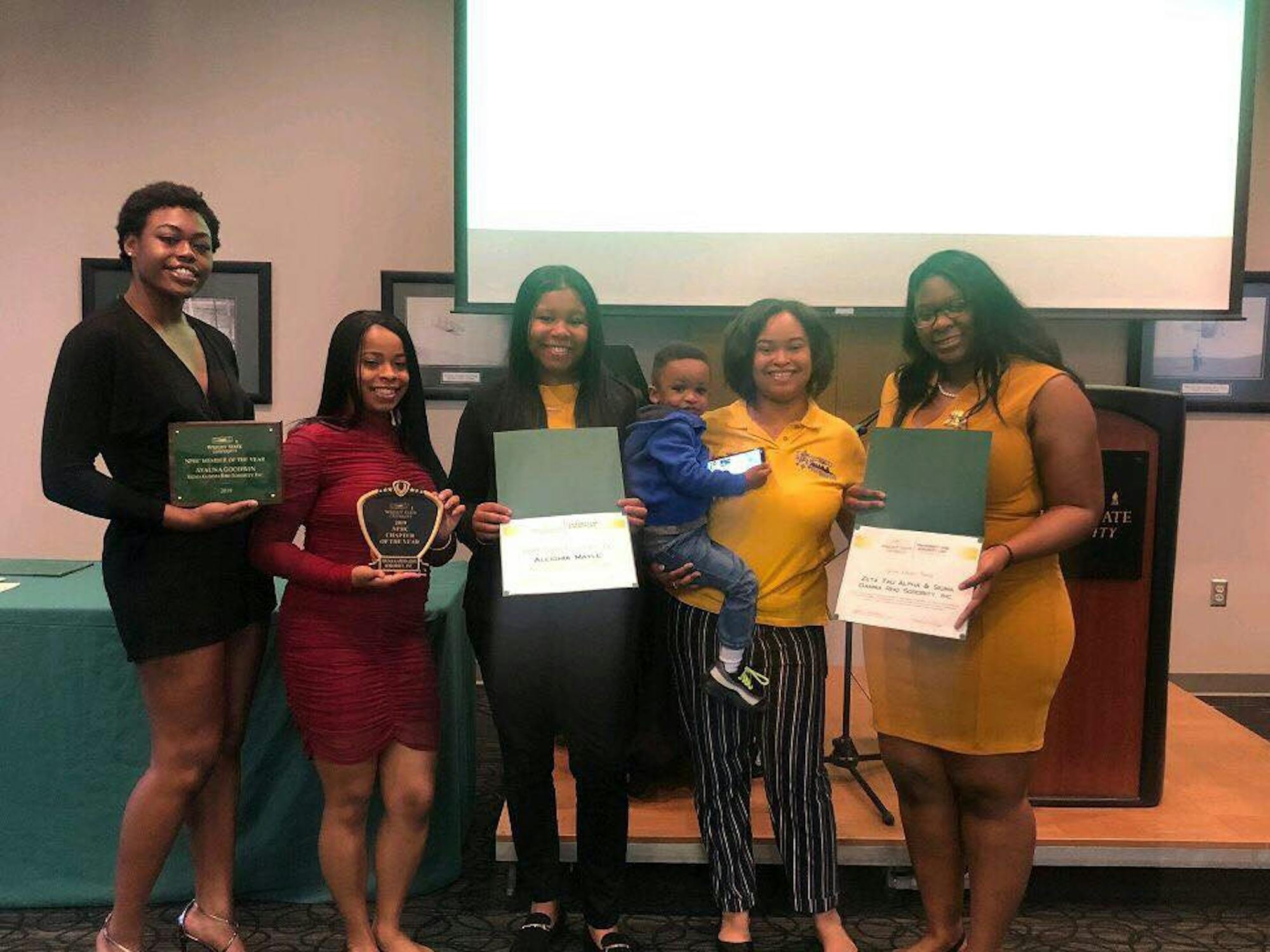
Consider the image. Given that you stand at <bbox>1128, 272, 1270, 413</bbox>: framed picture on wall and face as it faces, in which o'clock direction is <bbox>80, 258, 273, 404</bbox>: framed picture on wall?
<bbox>80, 258, 273, 404</bbox>: framed picture on wall is roughly at 2 o'clock from <bbox>1128, 272, 1270, 413</bbox>: framed picture on wall.

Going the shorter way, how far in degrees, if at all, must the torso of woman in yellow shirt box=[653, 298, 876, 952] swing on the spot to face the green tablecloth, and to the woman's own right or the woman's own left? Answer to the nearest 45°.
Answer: approximately 90° to the woman's own right

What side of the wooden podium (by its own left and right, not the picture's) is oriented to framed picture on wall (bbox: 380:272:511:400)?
right

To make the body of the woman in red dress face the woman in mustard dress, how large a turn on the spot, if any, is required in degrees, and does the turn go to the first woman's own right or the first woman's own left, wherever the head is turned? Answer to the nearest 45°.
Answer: approximately 45° to the first woman's own left

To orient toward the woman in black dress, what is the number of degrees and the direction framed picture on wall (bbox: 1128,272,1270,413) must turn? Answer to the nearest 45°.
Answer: approximately 45° to its right
